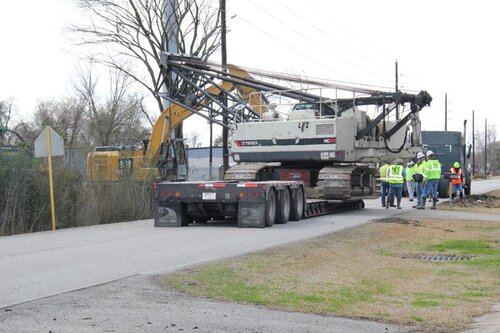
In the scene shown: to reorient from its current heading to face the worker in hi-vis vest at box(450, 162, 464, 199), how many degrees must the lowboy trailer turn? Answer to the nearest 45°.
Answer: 0° — it already faces them

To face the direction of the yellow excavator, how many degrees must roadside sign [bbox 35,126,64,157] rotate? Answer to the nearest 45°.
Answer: approximately 45° to its right

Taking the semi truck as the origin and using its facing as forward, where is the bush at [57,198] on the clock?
The bush is roughly at 7 o'clock from the semi truck.

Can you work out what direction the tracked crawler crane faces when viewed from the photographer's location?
facing away from the viewer and to the right of the viewer

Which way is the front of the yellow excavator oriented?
to the viewer's right

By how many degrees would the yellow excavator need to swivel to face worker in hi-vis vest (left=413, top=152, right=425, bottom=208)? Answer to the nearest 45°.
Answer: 0° — it already faces them

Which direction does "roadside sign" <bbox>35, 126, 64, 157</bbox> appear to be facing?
away from the camera

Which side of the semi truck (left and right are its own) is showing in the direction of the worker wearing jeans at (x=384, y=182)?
back

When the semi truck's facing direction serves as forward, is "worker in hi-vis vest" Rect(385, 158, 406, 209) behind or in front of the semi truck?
behind

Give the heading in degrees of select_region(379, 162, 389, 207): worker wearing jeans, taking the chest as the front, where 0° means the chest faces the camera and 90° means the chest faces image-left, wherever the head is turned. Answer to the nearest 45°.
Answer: approximately 225°

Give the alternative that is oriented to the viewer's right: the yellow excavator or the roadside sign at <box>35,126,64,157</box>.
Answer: the yellow excavator

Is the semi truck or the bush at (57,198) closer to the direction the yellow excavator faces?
the semi truck

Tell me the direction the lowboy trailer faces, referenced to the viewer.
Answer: facing away from the viewer and to the right of the viewer

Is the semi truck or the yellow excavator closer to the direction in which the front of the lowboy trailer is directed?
the semi truck

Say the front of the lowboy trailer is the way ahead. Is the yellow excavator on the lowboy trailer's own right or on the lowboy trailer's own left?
on the lowboy trailer's own left
